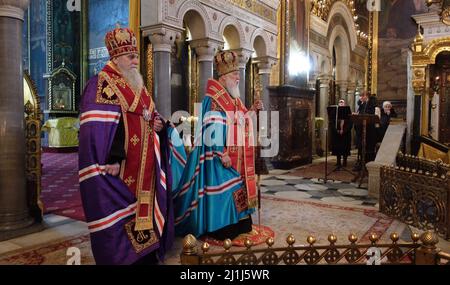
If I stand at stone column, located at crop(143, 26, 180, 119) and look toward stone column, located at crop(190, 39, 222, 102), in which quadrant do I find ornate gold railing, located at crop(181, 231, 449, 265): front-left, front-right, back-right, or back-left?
back-right

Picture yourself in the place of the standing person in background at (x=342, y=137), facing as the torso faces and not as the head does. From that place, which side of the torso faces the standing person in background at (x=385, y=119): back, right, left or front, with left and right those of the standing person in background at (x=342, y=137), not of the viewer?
left

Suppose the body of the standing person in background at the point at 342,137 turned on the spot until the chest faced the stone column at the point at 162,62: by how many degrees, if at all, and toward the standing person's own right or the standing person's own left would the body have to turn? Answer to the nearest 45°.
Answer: approximately 45° to the standing person's own right

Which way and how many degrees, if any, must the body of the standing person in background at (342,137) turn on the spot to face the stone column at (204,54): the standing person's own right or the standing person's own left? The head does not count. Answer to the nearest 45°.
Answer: approximately 45° to the standing person's own right

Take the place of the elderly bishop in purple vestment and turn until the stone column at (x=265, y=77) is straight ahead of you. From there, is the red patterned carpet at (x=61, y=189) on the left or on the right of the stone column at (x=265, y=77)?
left

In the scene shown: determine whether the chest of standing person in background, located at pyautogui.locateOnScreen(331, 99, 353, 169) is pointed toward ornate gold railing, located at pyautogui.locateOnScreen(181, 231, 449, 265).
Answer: yes

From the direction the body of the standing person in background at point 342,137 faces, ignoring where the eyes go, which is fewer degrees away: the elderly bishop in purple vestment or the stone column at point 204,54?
the elderly bishop in purple vestment

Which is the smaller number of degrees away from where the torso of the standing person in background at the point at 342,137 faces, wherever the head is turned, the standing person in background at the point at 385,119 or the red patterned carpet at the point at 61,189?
the red patterned carpet

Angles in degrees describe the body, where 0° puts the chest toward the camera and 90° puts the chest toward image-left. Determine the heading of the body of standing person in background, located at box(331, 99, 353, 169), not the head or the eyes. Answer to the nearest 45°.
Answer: approximately 0°
